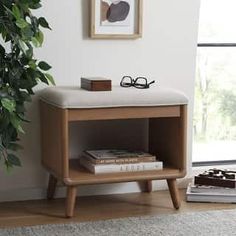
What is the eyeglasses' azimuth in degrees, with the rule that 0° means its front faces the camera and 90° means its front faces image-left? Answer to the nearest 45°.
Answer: approximately 45°

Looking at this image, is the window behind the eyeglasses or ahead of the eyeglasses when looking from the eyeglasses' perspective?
behind
